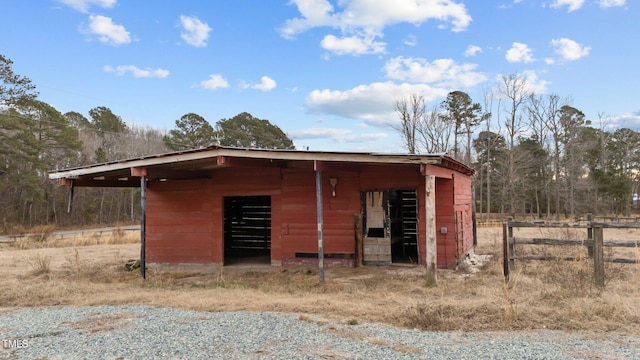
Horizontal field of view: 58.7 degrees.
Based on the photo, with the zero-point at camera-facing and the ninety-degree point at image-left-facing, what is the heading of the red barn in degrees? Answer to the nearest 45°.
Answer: approximately 0°

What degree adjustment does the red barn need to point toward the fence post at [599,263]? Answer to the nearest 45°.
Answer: approximately 45° to its left
